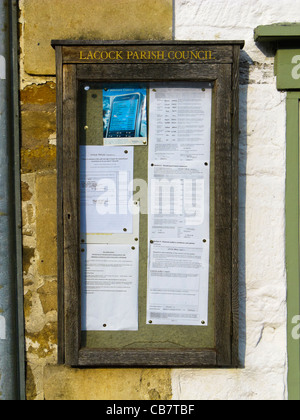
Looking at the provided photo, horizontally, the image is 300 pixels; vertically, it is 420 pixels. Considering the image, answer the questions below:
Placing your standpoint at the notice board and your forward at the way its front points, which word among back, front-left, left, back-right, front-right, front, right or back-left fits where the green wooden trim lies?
left

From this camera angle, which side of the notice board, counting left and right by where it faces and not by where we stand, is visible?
front
